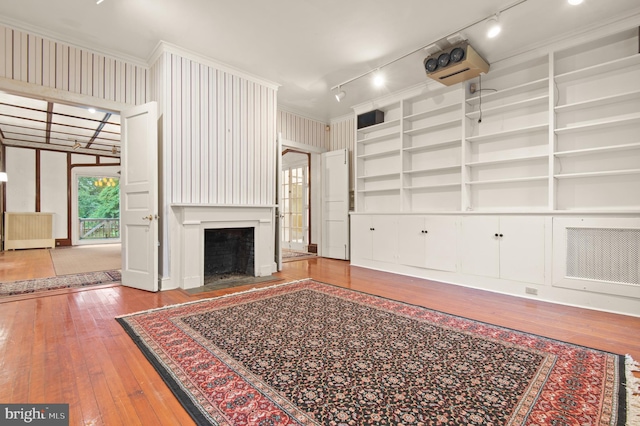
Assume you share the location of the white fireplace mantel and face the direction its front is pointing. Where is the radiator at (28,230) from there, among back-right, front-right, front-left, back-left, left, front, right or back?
back

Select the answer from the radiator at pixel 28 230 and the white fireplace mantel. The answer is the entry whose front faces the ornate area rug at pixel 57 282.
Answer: the radiator

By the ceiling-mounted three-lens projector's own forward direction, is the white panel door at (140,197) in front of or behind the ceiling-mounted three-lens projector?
in front

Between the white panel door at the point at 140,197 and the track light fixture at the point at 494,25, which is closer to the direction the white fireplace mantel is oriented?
the track light fixture

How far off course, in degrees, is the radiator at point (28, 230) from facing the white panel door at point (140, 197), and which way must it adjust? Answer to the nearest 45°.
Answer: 0° — it already faces it

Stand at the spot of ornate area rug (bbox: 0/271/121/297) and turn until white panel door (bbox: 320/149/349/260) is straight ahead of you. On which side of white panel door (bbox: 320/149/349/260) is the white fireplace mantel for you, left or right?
right

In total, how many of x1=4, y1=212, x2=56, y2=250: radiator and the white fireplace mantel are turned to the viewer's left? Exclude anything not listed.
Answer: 0

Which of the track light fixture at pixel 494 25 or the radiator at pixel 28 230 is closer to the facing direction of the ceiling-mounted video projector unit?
the radiator

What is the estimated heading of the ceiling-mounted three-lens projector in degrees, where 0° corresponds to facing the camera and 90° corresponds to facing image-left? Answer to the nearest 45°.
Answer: approximately 45°

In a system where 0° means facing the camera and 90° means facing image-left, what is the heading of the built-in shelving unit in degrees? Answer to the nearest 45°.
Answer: approximately 45°

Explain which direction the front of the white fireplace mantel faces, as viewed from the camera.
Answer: facing the viewer and to the right of the viewer

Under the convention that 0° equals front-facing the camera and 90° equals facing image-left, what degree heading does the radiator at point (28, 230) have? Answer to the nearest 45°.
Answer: approximately 0°

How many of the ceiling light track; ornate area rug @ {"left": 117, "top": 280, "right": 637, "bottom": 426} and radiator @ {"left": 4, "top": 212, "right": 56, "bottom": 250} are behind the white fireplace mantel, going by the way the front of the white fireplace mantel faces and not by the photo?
1

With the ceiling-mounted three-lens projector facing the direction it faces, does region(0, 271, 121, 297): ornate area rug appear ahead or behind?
ahead

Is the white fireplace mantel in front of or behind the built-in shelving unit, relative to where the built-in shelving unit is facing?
in front
